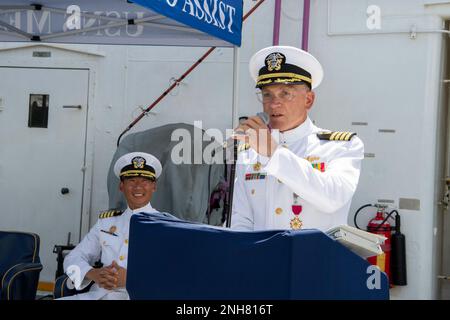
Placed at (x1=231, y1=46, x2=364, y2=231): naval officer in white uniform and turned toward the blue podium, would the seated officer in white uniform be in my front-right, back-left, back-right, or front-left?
back-right

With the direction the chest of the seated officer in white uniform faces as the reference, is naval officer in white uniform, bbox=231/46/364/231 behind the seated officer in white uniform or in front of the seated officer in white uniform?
in front

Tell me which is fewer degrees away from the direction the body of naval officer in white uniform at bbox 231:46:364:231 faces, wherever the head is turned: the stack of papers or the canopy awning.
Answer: the stack of papers

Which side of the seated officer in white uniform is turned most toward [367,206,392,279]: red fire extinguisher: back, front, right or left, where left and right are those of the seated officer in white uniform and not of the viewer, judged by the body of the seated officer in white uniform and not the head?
left

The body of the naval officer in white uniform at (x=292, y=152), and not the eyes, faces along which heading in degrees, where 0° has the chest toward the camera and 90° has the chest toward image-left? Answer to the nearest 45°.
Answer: approximately 45°

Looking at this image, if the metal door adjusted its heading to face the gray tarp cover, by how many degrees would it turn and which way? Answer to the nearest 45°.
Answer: approximately 45° to its left

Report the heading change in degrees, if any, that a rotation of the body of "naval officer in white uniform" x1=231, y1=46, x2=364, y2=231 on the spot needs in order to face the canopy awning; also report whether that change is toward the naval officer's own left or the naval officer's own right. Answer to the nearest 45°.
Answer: approximately 90° to the naval officer's own right

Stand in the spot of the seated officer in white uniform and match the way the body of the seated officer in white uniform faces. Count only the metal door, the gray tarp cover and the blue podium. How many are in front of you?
1

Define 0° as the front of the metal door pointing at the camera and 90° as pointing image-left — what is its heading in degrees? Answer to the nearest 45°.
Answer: approximately 0°

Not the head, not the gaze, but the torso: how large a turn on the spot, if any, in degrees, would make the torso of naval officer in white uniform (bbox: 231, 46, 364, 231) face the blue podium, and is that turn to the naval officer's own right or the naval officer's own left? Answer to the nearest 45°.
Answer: approximately 45° to the naval officer's own left

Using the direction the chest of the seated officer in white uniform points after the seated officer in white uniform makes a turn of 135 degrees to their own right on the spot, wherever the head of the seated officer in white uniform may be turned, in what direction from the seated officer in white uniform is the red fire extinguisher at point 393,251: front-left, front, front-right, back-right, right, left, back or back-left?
back-right

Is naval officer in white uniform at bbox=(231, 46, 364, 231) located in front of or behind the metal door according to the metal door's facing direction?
in front

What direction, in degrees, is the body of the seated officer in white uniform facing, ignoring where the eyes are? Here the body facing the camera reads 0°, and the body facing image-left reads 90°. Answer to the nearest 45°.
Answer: approximately 0°

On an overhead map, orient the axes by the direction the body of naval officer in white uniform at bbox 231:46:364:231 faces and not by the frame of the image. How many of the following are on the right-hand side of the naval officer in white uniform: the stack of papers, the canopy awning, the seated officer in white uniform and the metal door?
3

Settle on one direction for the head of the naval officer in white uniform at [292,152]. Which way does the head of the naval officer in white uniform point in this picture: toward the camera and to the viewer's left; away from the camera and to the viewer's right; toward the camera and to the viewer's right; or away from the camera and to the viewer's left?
toward the camera and to the viewer's left
